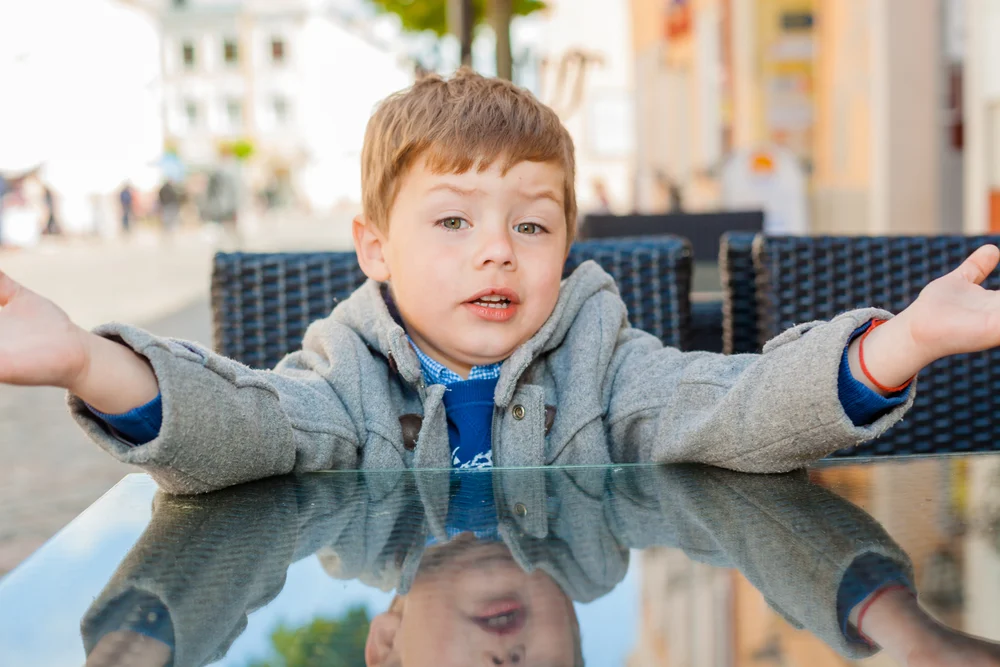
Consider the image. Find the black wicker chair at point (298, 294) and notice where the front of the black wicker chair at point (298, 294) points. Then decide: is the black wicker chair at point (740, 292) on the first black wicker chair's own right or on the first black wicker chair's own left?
on the first black wicker chair's own left

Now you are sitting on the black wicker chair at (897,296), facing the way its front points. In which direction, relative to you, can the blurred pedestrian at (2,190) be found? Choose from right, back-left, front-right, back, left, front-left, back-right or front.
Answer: back-right

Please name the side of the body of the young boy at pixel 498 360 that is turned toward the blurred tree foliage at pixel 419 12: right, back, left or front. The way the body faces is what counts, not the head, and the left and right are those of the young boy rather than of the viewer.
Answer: back

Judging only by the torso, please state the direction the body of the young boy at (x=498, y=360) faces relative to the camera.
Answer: toward the camera

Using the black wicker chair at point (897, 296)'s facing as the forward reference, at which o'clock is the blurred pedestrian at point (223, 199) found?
The blurred pedestrian is roughly at 5 o'clock from the black wicker chair.

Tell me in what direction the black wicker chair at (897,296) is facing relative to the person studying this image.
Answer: facing the viewer

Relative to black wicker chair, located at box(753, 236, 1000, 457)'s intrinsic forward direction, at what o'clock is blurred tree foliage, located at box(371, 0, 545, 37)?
The blurred tree foliage is roughly at 5 o'clock from the black wicker chair.

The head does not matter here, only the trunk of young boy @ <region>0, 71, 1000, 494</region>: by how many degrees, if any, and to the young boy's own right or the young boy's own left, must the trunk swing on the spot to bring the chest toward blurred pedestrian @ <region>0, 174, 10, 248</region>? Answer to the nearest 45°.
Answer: approximately 135° to the young boy's own right

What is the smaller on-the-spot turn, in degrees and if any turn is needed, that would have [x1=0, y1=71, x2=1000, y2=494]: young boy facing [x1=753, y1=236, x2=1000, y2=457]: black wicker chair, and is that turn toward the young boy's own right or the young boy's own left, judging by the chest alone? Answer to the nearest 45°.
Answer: approximately 135° to the young boy's own left

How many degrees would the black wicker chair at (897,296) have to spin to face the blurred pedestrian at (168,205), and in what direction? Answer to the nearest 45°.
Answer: approximately 135° to its right

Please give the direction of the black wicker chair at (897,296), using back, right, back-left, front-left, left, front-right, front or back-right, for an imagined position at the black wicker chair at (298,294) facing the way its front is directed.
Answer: left
